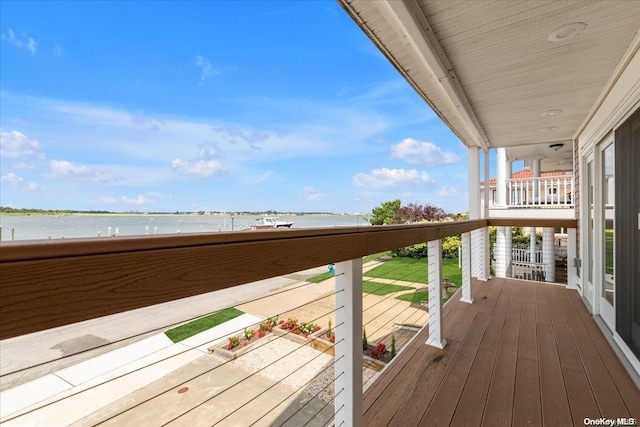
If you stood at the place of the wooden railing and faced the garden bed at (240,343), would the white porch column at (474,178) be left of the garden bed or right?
right

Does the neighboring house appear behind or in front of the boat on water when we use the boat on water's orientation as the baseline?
in front

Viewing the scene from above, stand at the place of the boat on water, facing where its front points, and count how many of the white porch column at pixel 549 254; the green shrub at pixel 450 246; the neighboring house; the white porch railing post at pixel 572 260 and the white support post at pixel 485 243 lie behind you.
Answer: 0

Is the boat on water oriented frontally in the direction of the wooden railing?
no

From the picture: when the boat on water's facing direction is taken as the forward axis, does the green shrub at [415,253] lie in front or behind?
in front

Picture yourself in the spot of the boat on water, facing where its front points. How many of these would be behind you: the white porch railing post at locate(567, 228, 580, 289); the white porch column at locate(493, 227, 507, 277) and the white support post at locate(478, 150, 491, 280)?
0

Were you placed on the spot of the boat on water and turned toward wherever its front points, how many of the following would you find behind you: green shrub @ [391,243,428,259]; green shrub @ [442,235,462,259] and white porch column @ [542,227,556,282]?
0

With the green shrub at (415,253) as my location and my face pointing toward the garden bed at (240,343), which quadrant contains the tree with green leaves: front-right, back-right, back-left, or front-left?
back-right

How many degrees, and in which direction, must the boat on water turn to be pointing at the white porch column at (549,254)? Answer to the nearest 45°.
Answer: approximately 45° to its right

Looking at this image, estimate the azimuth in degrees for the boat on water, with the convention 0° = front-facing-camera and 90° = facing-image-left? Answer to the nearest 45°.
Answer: approximately 270°

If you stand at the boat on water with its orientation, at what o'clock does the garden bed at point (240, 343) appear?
The garden bed is roughly at 3 o'clock from the boat on water.

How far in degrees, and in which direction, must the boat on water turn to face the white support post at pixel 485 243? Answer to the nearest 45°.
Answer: approximately 45° to its right

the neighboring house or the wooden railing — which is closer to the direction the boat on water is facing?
the neighboring house
